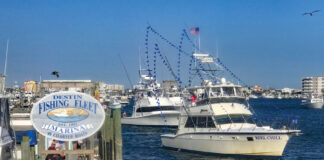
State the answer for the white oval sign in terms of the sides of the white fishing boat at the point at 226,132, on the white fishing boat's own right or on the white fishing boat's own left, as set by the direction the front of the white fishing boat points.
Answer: on the white fishing boat's own right

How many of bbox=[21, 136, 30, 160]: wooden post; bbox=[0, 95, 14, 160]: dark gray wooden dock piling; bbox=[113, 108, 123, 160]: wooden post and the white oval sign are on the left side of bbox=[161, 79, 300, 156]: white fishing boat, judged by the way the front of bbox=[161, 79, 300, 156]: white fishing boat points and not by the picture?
0

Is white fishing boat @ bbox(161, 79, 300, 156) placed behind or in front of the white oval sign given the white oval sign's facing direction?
behind

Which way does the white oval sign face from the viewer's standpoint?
toward the camera

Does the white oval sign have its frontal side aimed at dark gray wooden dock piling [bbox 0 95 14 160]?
no

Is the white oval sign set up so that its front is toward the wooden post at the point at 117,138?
no

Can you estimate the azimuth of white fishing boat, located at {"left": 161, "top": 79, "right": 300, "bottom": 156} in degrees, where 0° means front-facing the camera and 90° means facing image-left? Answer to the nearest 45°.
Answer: approximately 315°

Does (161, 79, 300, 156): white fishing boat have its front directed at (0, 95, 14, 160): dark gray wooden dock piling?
no

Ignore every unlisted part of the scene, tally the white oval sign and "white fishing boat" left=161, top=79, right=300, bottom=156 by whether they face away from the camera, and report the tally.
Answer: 0
